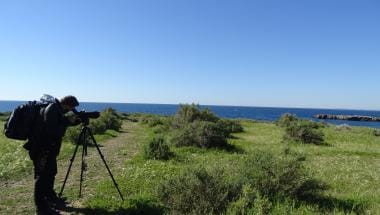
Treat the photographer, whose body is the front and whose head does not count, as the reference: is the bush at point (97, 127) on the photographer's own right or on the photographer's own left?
on the photographer's own left

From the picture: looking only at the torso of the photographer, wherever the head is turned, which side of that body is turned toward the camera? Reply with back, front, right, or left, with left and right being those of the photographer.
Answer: right

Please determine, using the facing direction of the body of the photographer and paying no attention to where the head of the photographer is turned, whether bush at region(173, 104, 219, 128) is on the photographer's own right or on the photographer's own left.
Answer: on the photographer's own left

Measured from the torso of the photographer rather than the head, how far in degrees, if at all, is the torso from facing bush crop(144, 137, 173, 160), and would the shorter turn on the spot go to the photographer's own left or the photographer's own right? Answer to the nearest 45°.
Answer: approximately 45° to the photographer's own left

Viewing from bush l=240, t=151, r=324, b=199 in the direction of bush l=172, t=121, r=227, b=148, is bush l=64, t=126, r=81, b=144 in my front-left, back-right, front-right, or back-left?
front-left

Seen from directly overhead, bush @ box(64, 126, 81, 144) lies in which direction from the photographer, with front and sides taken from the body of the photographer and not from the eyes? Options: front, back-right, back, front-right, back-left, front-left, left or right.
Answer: left

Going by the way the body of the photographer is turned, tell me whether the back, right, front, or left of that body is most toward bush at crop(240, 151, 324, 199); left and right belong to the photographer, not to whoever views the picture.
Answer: front

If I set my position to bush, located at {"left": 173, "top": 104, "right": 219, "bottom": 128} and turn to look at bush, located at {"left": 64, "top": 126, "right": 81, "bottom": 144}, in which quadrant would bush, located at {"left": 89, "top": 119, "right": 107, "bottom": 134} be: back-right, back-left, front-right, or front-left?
front-right

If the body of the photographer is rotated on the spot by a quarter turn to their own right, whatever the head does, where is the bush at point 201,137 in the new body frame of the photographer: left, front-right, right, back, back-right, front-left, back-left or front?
back-left

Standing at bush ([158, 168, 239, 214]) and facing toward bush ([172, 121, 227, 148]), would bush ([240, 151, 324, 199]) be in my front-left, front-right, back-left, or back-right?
front-right

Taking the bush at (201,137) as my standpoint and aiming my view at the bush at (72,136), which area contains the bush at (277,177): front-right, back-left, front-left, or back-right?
back-left
